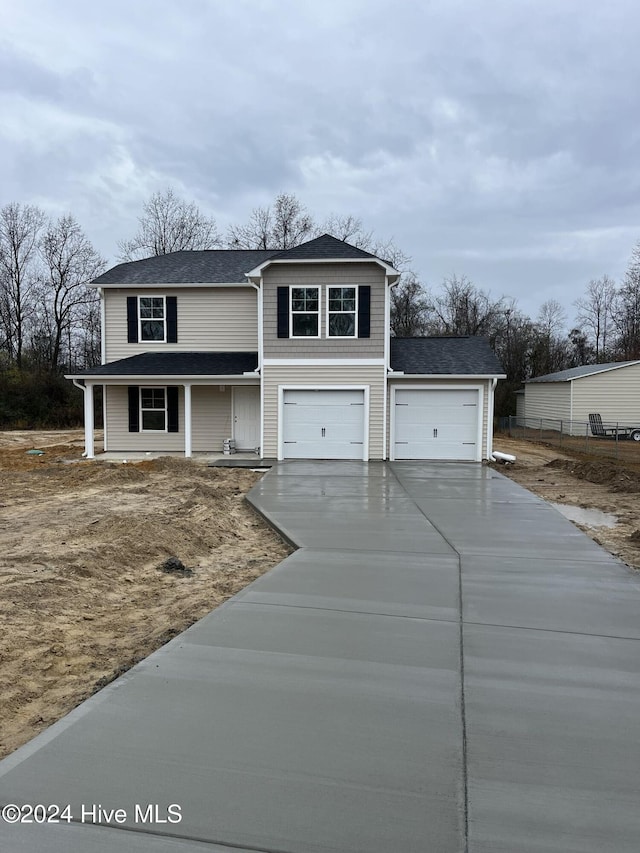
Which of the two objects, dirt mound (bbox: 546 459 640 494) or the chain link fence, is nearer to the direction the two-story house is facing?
the dirt mound

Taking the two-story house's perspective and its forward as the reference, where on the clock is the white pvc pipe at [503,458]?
The white pvc pipe is roughly at 9 o'clock from the two-story house.

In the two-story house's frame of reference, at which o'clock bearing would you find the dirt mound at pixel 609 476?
The dirt mound is roughly at 10 o'clock from the two-story house.

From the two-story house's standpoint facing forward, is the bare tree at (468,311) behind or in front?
behind

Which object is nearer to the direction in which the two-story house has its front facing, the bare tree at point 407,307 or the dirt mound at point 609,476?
the dirt mound

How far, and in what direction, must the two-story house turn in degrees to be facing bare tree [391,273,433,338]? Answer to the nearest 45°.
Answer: approximately 180°

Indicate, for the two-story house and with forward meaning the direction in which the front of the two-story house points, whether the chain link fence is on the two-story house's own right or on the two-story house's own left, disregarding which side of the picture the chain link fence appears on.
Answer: on the two-story house's own left

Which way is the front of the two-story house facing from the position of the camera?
facing the viewer
